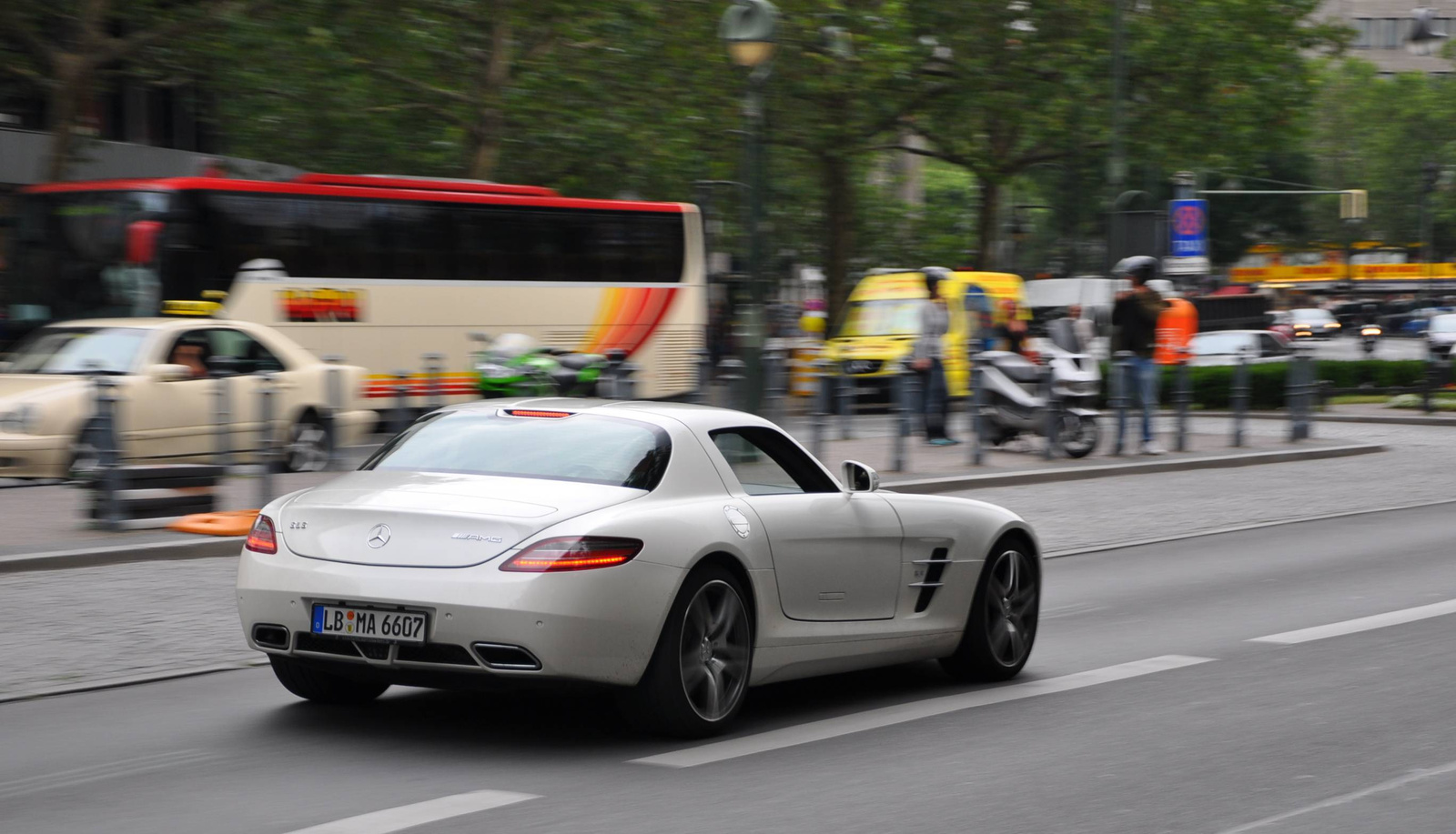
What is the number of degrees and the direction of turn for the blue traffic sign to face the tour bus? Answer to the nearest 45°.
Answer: approximately 45° to its right

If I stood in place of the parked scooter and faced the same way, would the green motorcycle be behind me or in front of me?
behind

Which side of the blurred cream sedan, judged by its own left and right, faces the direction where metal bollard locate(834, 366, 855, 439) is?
back

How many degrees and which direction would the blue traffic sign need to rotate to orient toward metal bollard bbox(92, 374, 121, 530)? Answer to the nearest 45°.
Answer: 0° — it already faces it

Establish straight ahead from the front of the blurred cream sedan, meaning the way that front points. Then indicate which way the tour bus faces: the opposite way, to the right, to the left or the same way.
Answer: the same way

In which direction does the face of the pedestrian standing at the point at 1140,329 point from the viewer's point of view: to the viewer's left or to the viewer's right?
to the viewer's left

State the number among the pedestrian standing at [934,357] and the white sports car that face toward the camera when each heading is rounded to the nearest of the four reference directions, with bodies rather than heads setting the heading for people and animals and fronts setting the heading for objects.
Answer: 0

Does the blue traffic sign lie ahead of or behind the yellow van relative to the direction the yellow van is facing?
behind

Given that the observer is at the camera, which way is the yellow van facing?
facing the viewer and to the left of the viewer

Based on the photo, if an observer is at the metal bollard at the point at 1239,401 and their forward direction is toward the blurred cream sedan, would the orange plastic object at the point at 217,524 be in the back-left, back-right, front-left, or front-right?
front-left
